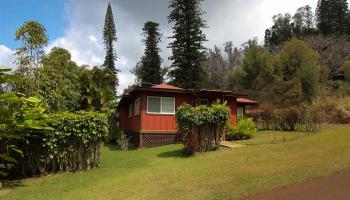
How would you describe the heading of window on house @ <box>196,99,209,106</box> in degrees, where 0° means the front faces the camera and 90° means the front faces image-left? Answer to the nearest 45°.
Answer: approximately 0°

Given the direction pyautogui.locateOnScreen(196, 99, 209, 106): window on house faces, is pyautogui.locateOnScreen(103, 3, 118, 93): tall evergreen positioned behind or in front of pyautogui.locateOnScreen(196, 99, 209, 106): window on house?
behind

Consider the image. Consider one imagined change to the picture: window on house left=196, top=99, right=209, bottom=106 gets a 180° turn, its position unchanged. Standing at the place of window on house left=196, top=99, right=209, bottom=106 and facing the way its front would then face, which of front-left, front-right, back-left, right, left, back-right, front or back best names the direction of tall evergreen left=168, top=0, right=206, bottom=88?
front

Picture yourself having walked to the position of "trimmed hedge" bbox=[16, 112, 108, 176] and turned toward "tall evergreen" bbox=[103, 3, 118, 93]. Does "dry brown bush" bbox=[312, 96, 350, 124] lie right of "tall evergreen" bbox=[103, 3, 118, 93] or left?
right

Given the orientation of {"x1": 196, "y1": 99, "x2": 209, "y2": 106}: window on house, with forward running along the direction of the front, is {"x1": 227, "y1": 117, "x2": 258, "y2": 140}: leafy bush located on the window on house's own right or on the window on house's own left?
on the window on house's own left

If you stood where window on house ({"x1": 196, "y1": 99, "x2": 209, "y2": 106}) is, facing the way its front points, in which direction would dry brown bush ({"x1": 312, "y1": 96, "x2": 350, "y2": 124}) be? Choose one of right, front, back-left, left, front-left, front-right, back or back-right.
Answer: back-left

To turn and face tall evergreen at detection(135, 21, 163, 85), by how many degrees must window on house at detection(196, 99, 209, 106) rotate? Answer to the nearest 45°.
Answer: approximately 180°

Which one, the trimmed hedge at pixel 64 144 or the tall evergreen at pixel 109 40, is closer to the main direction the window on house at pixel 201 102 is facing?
the trimmed hedge

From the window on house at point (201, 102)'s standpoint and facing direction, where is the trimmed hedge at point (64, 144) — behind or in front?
in front

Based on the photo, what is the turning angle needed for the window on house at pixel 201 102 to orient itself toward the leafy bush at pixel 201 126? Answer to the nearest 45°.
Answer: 0° — it already faces it
